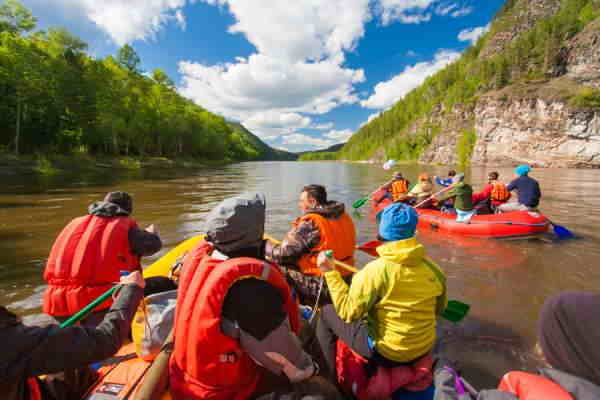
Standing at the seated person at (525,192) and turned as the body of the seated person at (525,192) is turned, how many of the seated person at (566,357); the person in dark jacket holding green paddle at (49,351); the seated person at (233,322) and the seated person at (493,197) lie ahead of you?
1

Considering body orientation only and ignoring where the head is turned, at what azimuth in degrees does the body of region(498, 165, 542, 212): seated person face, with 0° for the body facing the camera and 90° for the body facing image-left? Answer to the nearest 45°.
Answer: approximately 135°

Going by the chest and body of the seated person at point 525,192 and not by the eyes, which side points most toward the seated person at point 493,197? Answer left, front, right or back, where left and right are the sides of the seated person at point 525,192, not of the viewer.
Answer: front

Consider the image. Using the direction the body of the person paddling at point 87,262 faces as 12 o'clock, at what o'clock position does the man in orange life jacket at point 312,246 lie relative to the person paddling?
The man in orange life jacket is roughly at 2 o'clock from the person paddling.

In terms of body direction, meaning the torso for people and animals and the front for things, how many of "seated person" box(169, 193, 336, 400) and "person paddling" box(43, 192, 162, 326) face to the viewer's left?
0

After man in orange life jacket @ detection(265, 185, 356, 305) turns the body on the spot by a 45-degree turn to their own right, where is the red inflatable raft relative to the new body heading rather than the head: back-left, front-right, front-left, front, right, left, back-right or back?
front-right

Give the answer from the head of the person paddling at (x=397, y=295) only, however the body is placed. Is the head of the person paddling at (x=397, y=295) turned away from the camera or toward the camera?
away from the camera

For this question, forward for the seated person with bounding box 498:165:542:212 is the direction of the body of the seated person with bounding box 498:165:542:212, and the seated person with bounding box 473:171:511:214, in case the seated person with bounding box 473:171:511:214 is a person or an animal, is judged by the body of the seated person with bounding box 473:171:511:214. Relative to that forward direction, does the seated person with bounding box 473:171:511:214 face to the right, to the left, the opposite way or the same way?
the same way

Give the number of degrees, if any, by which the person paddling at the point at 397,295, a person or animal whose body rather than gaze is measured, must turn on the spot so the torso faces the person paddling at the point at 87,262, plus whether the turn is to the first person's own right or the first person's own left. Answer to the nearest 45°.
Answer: approximately 45° to the first person's own left

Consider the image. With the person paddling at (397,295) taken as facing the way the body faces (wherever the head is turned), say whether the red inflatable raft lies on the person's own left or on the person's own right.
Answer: on the person's own right

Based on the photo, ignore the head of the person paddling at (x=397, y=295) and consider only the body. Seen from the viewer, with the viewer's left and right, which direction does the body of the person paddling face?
facing away from the viewer and to the left of the viewer

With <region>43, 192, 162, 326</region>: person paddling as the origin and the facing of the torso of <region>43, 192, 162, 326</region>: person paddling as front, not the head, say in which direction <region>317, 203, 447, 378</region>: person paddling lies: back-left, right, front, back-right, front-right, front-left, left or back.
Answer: right

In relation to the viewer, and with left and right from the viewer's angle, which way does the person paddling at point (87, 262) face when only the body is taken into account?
facing away from the viewer and to the right of the viewer

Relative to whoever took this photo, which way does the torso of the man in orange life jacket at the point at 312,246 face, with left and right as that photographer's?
facing away from the viewer and to the left of the viewer

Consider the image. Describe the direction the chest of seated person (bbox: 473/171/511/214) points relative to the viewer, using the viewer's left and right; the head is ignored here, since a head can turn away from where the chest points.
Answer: facing away from the viewer and to the left of the viewer
